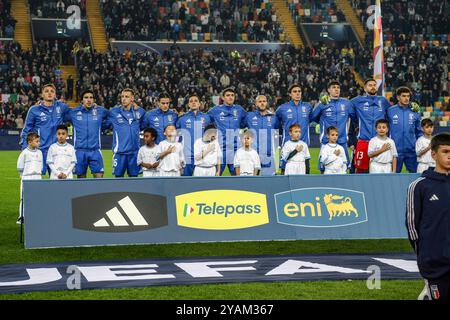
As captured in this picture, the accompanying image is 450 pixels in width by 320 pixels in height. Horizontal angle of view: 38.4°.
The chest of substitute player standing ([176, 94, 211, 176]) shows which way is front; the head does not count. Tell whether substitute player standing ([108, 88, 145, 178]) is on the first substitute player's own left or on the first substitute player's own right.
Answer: on the first substitute player's own right

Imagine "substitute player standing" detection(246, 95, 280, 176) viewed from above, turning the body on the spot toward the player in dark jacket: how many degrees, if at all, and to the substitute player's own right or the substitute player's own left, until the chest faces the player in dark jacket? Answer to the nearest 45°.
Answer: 0° — they already face them

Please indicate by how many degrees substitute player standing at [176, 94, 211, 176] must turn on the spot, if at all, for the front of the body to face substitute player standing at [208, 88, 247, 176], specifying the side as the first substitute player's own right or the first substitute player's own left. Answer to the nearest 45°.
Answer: approximately 90° to the first substitute player's own left

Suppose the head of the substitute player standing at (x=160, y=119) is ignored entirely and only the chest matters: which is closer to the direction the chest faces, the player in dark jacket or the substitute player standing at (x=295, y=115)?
the player in dark jacket

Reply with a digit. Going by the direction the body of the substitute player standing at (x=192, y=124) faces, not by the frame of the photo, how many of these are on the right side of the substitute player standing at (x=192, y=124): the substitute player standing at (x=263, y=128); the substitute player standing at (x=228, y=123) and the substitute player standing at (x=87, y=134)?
1

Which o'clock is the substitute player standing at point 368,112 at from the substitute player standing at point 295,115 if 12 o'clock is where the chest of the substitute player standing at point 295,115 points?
the substitute player standing at point 368,112 is roughly at 9 o'clock from the substitute player standing at point 295,115.

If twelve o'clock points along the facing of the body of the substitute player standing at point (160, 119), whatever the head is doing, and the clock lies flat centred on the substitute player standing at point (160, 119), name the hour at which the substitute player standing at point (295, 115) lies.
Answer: the substitute player standing at point (295, 115) is roughly at 9 o'clock from the substitute player standing at point (160, 119).

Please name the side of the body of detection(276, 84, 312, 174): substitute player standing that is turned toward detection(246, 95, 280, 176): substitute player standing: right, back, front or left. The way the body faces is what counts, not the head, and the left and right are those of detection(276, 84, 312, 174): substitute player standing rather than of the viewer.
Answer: right

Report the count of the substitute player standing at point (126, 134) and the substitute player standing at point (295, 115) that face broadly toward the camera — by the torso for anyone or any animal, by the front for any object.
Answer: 2

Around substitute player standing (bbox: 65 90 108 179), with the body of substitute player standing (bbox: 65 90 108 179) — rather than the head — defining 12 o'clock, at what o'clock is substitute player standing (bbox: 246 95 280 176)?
substitute player standing (bbox: 246 95 280 176) is roughly at 9 o'clock from substitute player standing (bbox: 65 90 108 179).
